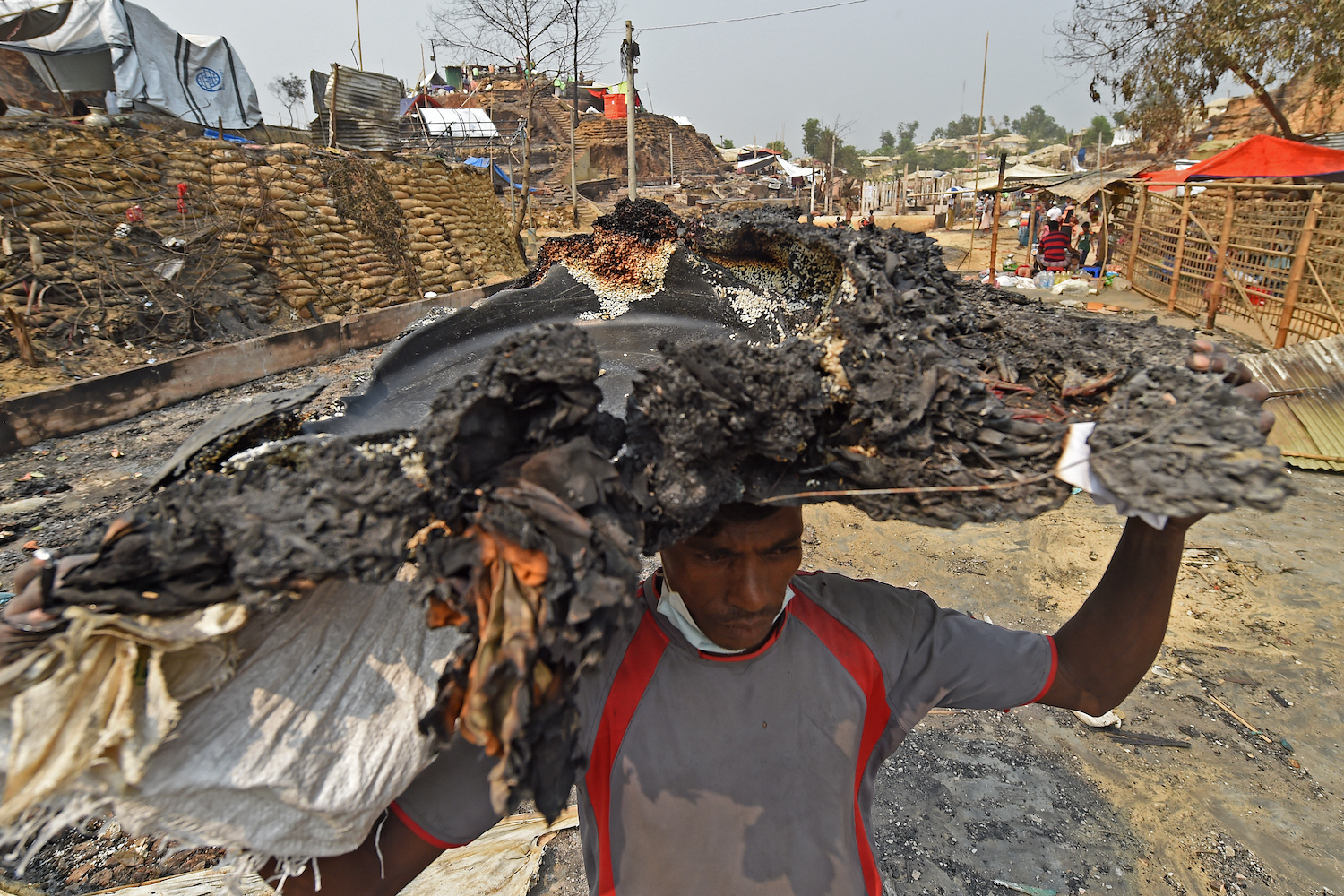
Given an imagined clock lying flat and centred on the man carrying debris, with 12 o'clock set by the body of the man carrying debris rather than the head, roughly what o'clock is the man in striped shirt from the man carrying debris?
The man in striped shirt is roughly at 7 o'clock from the man carrying debris.

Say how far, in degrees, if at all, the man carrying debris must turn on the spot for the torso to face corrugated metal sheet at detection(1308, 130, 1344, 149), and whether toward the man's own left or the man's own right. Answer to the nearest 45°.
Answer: approximately 135° to the man's own left

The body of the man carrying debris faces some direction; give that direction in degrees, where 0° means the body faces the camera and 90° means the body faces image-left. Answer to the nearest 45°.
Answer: approximately 0°

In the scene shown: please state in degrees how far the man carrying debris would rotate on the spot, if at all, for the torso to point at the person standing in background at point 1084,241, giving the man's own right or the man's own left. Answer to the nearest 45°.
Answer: approximately 135° to the man's own left

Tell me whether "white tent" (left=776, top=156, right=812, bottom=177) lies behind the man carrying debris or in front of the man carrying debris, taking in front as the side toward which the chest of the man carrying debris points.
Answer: behind

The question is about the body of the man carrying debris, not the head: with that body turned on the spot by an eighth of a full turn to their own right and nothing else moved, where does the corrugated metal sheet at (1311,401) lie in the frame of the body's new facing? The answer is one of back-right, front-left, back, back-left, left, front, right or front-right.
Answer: back
